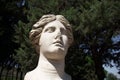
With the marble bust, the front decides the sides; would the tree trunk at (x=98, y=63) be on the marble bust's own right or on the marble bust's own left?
on the marble bust's own left

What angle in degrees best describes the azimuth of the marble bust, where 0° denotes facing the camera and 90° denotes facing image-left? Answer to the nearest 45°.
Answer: approximately 315°
